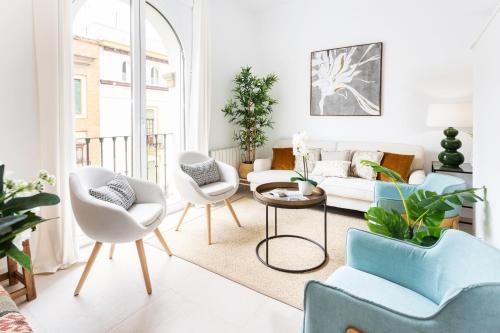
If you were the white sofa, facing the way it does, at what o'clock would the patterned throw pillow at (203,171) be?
The patterned throw pillow is roughly at 2 o'clock from the white sofa.

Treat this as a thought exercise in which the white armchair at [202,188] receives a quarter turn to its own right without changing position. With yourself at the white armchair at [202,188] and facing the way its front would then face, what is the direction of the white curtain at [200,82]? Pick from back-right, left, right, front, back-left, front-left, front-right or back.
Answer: back-right

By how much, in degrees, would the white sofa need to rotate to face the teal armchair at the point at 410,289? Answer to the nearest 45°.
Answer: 0° — it already faces it

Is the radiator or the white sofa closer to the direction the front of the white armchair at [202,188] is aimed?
the white sofa

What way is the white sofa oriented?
toward the camera

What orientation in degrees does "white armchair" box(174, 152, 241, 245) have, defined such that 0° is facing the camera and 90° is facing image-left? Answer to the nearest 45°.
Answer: approximately 315°

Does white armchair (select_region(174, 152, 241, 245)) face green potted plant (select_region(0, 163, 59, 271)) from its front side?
no

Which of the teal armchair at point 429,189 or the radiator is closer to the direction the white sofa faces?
the teal armchair

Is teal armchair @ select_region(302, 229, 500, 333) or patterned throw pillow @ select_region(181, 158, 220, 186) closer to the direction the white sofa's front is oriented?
the teal armchair

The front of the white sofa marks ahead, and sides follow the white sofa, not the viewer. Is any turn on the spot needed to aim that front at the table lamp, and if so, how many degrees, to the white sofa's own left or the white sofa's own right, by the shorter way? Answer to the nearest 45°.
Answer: approximately 90° to the white sofa's own left

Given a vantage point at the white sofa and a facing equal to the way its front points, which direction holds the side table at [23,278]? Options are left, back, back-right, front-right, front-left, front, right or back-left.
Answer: front-right

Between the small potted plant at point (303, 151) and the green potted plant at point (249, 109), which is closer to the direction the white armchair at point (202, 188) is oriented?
the small potted plant

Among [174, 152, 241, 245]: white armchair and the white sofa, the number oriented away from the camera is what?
0

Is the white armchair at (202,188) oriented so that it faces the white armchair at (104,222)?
no

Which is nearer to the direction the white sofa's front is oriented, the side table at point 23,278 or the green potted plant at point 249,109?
the side table
